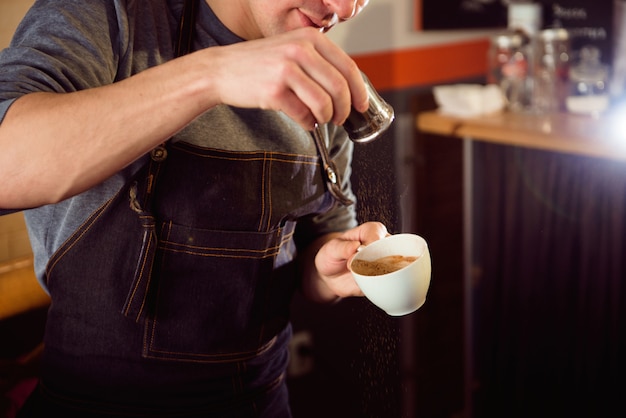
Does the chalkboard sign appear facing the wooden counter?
yes

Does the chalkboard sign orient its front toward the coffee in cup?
yes

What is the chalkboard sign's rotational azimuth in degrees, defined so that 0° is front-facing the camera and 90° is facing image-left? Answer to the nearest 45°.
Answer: approximately 0°
